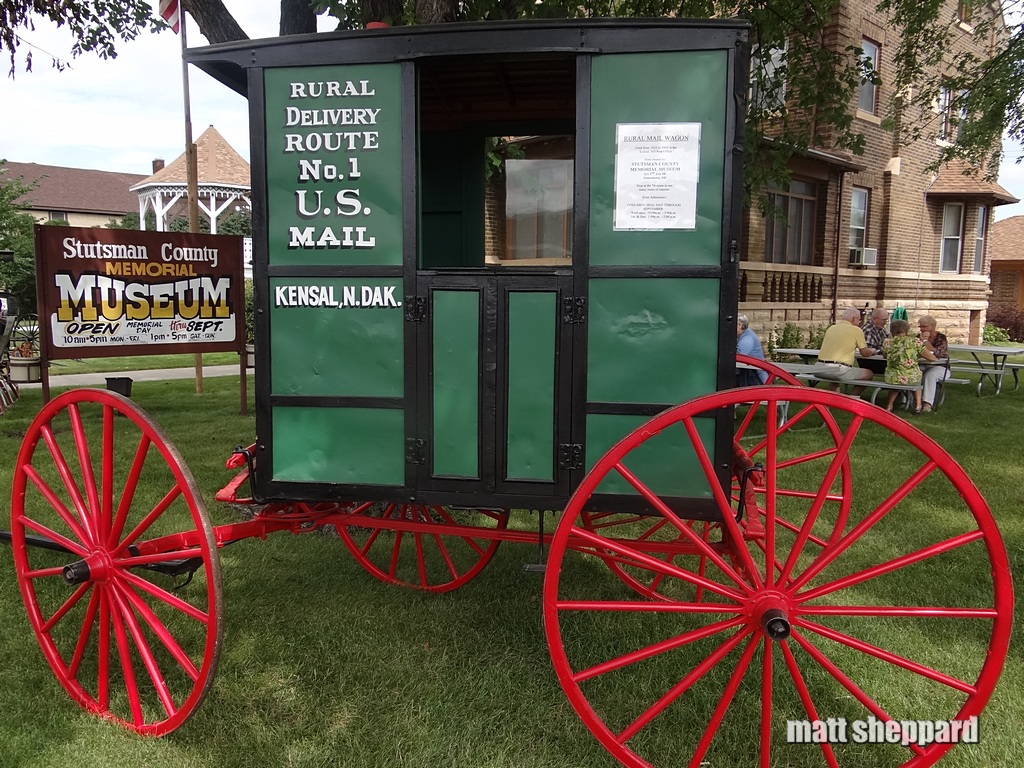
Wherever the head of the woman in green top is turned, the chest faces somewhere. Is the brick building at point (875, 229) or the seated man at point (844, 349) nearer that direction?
the brick building

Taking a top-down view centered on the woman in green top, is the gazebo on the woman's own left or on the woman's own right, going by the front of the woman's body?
on the woman's own left

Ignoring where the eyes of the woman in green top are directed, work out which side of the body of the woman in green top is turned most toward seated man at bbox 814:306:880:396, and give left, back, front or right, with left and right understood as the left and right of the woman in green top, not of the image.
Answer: left

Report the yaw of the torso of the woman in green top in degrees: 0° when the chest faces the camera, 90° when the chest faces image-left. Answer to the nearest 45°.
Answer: approximately 180°

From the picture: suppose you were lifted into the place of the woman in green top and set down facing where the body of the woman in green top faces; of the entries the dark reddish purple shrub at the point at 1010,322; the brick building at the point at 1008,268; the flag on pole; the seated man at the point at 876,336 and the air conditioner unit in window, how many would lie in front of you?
4

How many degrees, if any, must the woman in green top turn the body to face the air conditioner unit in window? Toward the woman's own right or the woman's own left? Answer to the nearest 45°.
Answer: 0° — they already face it

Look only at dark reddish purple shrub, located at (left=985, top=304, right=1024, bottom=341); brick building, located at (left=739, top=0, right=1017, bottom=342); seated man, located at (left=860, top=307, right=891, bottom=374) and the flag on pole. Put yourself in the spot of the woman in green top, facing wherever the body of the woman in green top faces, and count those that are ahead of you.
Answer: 3
